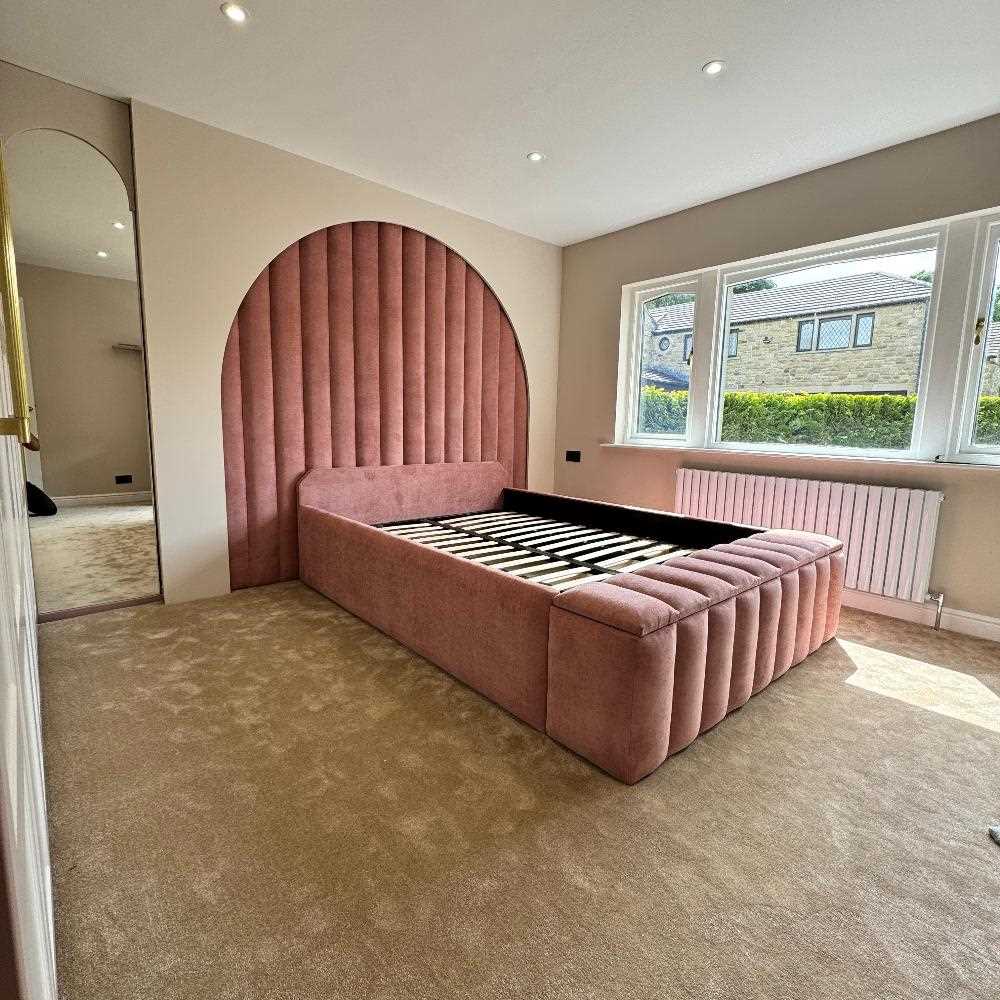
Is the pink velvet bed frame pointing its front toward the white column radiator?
no

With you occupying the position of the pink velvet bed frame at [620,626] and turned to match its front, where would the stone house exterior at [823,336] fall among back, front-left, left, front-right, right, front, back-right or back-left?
left

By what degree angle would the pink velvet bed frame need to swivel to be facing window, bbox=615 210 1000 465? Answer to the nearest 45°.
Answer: approximately 90° to its left

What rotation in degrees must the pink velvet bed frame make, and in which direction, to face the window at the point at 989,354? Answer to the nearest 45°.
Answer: approximately 90° to its left

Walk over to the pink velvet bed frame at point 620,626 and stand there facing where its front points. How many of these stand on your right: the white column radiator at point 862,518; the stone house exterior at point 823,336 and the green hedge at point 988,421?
0

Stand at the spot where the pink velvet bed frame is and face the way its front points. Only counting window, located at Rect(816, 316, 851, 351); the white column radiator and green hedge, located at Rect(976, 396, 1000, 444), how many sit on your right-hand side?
0

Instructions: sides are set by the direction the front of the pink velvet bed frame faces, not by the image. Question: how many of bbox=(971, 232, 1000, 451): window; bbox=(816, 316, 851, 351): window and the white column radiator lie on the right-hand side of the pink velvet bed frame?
0

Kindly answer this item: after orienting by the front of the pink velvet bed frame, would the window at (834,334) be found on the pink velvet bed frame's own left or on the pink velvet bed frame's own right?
on the pink velvet bed frame's own left

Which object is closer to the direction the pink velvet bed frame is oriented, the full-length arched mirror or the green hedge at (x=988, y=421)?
the green hedge

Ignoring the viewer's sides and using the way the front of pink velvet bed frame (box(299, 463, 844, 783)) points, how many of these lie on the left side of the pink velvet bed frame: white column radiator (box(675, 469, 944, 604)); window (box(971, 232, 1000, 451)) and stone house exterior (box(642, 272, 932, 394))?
3

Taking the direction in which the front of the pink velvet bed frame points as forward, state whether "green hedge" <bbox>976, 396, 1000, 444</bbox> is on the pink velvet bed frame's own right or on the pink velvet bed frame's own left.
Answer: on the pink velvet bed frame's own left
